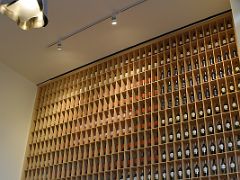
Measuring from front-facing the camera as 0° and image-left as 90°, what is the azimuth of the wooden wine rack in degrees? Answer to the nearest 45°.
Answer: approximately 45°

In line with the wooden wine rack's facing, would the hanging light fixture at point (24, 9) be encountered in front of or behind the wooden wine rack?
in front
